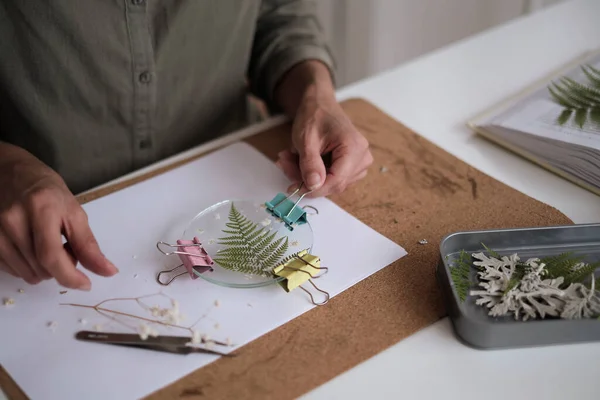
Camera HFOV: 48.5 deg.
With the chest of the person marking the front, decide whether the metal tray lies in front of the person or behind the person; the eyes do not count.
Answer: in front

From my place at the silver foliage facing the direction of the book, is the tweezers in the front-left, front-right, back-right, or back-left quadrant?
back-left

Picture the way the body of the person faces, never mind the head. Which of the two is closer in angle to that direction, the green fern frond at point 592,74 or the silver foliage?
the silver foliage

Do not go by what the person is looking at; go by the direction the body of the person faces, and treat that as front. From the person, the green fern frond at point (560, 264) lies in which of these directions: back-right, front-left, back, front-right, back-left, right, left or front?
front

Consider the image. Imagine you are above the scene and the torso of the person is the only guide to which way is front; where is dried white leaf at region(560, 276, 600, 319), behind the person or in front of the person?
in front

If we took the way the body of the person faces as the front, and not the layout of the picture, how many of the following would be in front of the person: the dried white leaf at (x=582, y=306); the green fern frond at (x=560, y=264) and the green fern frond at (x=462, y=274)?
3

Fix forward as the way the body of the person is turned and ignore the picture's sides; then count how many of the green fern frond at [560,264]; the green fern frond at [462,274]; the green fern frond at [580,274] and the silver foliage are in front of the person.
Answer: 4
